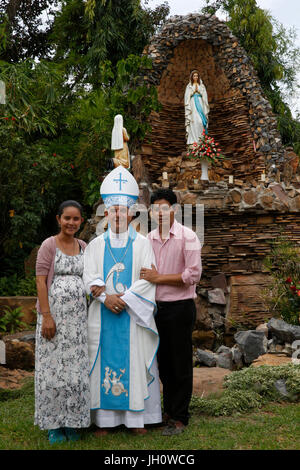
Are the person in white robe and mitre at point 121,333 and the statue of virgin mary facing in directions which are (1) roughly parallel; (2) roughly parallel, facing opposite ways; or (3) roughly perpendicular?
roughly parallel

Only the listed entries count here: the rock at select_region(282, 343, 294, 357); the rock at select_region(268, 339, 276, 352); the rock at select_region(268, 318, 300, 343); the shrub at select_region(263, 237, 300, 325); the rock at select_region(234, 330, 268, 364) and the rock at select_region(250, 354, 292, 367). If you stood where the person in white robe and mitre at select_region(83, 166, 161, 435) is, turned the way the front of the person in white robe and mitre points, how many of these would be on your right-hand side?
0

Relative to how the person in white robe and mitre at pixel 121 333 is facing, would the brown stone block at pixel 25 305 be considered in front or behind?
behind

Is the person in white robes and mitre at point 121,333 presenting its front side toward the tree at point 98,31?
no

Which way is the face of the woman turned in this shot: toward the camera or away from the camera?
toward the camera

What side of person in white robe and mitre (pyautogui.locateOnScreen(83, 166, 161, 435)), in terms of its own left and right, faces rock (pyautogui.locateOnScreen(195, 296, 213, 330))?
back

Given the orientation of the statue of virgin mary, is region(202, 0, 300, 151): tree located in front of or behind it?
behind

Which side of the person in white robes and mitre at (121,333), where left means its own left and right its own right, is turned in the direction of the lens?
front

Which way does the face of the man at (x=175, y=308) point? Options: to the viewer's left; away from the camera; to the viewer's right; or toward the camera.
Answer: toward the camera

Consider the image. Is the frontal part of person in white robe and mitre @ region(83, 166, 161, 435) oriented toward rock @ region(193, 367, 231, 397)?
no

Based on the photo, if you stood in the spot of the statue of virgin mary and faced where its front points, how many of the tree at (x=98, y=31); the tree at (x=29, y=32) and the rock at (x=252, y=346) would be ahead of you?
1

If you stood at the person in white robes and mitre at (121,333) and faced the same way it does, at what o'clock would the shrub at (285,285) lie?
The shrub is roughly at 7 o'clock from the person in white robes and mitre.

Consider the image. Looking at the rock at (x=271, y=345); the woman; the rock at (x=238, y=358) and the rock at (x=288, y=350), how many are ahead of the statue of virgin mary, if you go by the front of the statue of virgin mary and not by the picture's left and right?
4

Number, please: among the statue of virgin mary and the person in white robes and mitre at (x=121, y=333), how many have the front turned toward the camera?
2

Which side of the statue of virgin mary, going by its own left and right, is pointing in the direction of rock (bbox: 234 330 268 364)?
front

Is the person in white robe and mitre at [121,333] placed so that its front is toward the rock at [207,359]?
no
